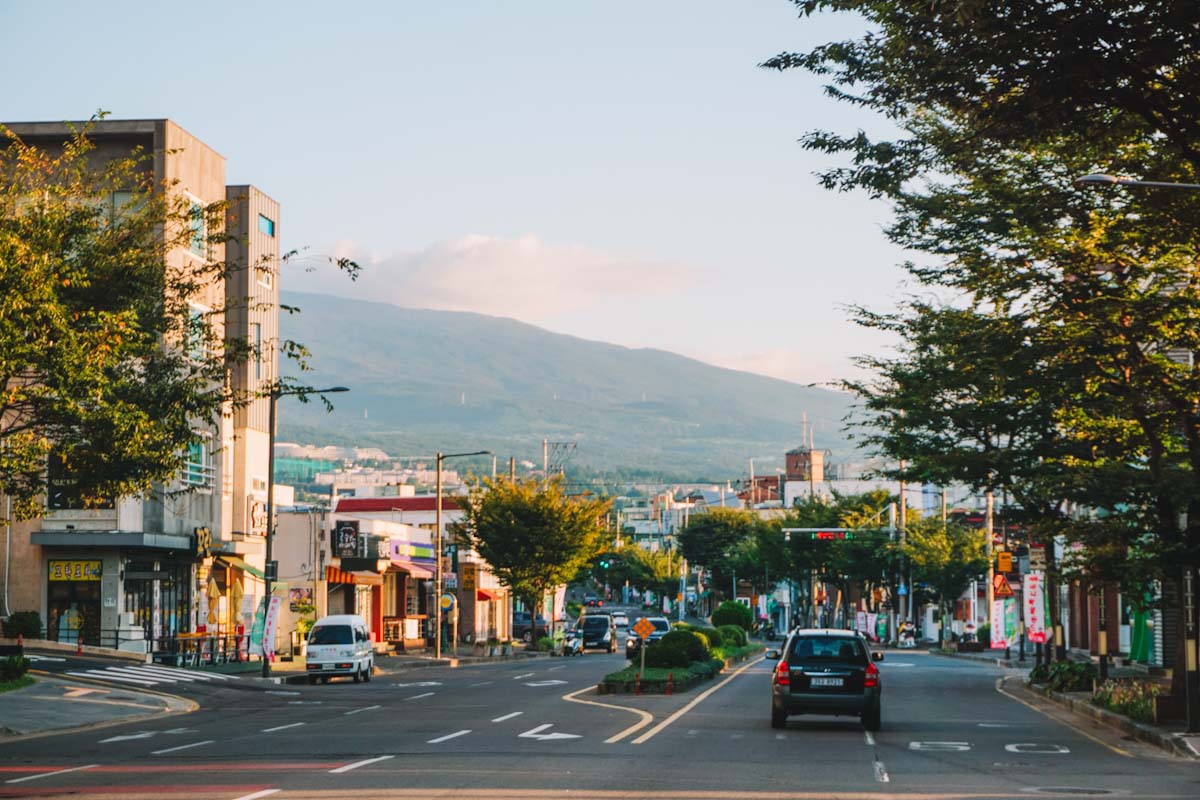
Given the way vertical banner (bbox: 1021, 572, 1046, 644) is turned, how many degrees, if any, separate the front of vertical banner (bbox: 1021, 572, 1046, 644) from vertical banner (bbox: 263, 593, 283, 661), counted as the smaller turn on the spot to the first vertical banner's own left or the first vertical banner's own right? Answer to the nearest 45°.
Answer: approximately 90° to the first vertical banner's own right

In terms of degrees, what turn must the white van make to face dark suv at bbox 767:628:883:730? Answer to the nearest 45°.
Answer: approximately 45° to its left

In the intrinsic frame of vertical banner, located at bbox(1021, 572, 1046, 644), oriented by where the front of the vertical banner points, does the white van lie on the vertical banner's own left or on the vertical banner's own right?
on the vertical banner's own right

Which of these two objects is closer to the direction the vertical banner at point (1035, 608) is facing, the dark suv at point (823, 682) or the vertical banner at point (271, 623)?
the dark suv

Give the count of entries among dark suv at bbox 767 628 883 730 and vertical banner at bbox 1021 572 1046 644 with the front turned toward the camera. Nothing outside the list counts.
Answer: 1

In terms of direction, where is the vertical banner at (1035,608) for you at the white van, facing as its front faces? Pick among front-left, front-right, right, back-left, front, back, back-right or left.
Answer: back-left

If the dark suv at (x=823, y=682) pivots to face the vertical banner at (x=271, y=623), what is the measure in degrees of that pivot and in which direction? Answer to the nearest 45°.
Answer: approximately 45° to its left

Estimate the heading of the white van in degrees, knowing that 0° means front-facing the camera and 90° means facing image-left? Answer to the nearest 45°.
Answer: approximately 45°

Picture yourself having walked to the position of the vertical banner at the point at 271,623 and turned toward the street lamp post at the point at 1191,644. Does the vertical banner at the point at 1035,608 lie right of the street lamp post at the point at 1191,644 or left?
left

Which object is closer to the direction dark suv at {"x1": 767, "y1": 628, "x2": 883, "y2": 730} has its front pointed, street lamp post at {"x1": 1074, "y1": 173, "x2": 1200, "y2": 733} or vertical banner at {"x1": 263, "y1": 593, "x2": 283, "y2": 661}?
the vertical banner

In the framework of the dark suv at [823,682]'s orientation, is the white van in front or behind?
in front

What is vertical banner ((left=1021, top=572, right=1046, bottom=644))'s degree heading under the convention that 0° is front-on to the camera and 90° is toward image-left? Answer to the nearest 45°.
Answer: approximately 0°

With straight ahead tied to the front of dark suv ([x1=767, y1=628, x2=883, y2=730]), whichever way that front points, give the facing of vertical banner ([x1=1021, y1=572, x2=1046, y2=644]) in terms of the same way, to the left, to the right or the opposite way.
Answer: the opposite way

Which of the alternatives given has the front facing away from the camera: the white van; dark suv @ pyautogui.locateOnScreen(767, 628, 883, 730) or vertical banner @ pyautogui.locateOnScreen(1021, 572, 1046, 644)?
the dark suv

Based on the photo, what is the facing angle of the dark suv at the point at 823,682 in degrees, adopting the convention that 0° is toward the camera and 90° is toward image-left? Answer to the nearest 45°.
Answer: approximately 180°

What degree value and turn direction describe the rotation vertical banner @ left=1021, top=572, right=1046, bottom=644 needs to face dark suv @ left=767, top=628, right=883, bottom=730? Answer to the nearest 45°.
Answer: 0° — it already faces it
